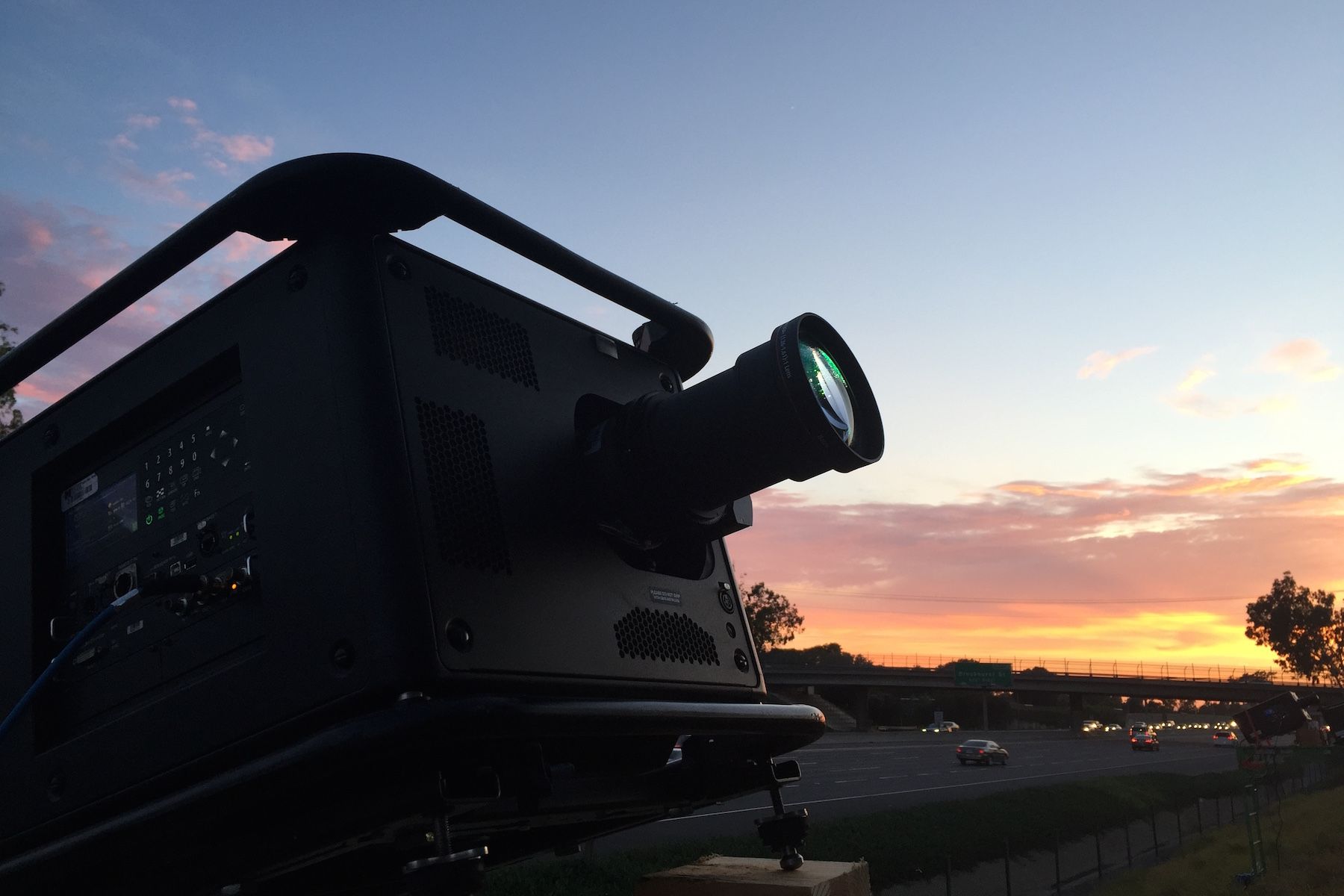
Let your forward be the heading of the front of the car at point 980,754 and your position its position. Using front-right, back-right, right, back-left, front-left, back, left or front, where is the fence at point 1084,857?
back-right

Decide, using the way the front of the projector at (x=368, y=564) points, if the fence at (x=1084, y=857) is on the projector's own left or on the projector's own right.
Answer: on the projector's own left

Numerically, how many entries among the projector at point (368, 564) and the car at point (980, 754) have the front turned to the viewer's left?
0

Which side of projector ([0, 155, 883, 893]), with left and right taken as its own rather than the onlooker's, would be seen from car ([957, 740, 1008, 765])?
left

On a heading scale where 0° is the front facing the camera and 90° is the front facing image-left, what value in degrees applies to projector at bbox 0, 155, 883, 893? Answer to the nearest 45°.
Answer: approximately 315°

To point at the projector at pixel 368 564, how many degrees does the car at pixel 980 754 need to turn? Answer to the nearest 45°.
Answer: approximately 135° to its right

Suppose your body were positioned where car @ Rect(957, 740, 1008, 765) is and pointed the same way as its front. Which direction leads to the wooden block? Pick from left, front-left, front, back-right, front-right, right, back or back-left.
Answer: back-right

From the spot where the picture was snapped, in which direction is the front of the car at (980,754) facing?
facing away from the viewer and to the right of the viewer
